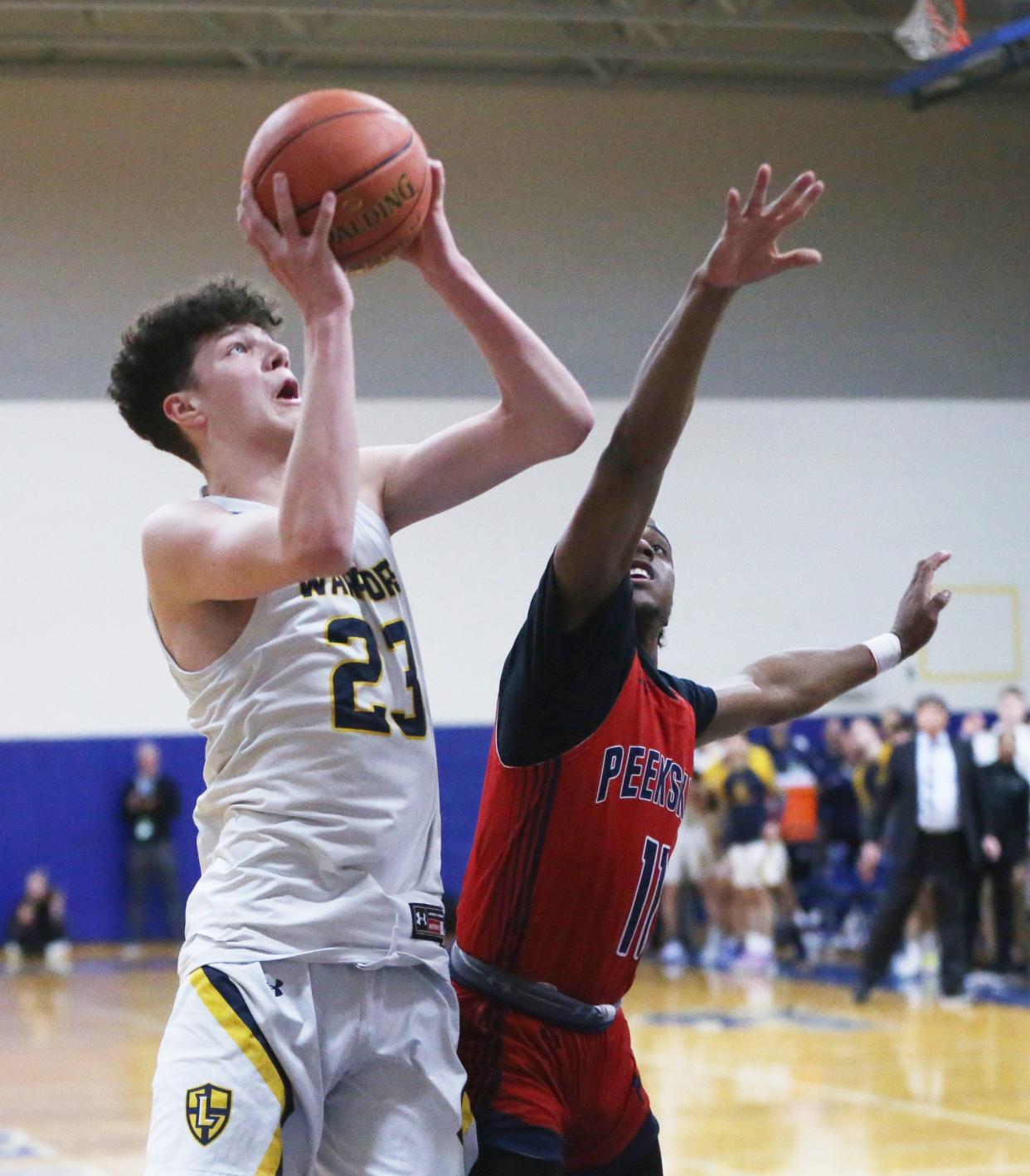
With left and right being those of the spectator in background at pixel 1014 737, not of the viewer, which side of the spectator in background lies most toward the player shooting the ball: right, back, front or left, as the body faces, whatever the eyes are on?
front

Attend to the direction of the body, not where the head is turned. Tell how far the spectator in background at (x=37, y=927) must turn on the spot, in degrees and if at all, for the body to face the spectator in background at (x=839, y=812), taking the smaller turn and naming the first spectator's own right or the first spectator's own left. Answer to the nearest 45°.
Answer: approximately 45° to the first spectator's own left

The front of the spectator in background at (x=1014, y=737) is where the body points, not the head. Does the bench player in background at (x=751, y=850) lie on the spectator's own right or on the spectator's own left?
on the spectator's own right

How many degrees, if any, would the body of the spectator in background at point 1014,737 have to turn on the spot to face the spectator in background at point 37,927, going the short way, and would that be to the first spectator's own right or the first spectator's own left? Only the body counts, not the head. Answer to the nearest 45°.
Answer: approximately 90° to the first spectator's own right

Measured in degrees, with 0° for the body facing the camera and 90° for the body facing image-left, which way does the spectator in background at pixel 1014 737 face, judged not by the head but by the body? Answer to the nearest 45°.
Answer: approximately 0°

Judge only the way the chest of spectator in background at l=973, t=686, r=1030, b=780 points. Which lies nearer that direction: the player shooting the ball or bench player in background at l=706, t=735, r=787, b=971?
the player shooting the ball

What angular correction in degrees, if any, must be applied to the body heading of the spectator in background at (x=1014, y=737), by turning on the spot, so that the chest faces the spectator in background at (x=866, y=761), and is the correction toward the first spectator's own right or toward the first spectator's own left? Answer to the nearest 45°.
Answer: approximately 135° to the first spectator's own right
